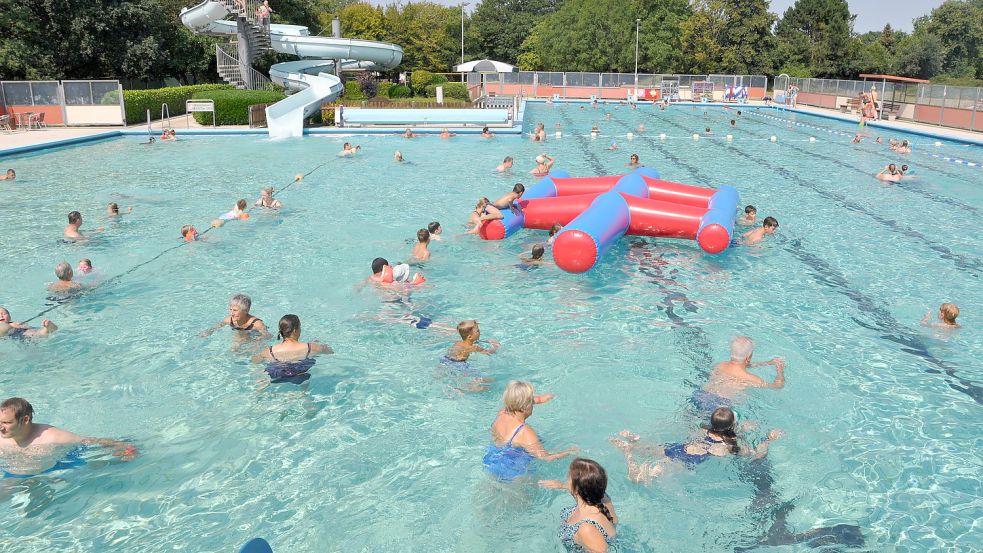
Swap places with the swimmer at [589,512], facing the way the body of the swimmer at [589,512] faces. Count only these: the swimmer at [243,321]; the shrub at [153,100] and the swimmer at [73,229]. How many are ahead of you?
3

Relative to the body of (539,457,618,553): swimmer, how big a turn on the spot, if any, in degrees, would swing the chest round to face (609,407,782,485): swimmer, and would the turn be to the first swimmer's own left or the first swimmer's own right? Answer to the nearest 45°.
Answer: approximately 90° to the first swimmer's own right

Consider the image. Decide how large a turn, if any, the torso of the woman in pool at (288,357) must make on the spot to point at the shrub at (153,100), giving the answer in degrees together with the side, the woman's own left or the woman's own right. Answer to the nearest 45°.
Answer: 0° — they already face it

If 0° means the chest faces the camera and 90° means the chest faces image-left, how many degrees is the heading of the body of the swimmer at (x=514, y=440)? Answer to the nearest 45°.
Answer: approximately 225°

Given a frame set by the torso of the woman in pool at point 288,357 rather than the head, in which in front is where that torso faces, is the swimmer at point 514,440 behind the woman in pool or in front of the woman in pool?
behind

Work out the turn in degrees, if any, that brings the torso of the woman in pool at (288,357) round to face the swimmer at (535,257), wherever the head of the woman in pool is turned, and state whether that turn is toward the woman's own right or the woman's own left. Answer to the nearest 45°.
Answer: approximately 45° to the woman's own right

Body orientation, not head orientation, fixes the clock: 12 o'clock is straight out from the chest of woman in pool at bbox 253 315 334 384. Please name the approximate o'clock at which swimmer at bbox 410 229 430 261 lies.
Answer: The swimmer is roughly at 1 o'clock from the woman in pool.
